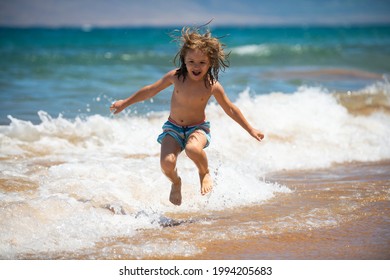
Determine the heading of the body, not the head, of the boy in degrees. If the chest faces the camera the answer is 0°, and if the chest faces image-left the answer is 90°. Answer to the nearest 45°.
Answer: approximately 0°
